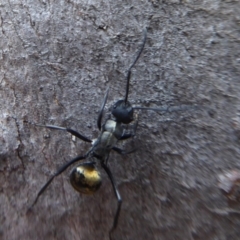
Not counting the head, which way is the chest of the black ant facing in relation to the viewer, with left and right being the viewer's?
facing away from the viewer and to the right of the viewer
